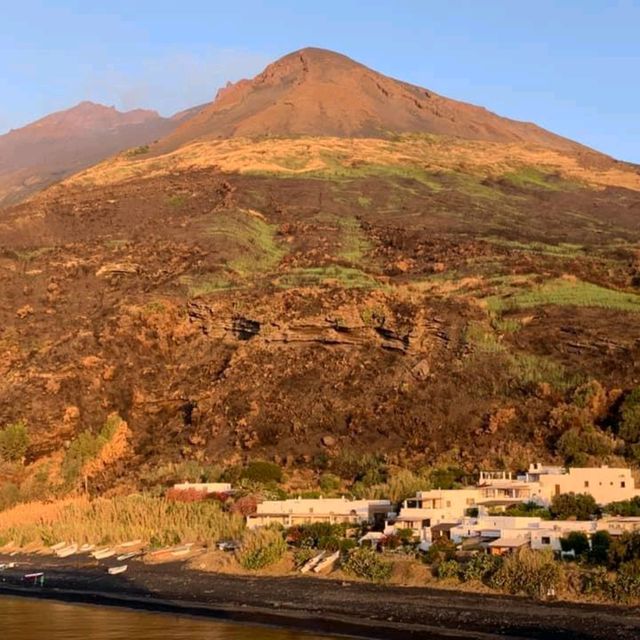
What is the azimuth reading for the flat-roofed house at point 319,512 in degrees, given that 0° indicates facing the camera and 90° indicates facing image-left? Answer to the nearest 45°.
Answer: approximately 0°

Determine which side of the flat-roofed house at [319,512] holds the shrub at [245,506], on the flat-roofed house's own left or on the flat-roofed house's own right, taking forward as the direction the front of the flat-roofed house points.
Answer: on the flat-roofed house's own right

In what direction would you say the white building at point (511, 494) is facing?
toward the camera

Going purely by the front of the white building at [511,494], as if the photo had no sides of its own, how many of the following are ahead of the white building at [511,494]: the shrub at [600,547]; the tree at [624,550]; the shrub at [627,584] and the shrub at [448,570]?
4

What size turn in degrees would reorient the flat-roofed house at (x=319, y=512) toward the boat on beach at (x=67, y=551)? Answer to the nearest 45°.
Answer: approximately 90° to its right

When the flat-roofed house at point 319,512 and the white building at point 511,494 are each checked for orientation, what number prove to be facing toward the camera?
2

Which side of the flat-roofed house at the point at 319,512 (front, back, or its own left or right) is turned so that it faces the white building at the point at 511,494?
left

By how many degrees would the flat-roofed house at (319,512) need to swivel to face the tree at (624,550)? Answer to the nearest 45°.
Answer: approximately 45° to its left

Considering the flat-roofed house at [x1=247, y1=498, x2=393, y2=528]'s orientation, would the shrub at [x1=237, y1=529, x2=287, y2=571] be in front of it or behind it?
in front

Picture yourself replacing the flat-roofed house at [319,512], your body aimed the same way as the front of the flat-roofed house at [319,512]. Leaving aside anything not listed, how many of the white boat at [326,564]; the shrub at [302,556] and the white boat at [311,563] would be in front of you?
3

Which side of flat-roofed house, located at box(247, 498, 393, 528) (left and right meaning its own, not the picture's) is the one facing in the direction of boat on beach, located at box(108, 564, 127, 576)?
right

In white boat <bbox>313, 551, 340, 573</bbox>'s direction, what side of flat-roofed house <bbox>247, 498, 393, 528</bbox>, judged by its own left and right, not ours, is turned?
front

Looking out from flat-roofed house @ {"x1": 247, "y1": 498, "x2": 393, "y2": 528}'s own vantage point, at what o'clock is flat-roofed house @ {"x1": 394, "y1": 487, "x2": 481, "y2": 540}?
flat-roofed house @ {"x1": 394, "y1": 487, "x2": 481, "y2": 540} is roughly at 10 o'clock from flat-roofed house @ {"x1": 247, "y1": 498, "x2": 393, "y2": 528}.

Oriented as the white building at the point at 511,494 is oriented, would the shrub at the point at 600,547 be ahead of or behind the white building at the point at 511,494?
ahead

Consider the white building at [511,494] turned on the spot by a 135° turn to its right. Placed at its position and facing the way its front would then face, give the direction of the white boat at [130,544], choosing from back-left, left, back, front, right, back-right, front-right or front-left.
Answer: front-left

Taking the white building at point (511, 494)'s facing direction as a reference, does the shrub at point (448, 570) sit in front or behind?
in front

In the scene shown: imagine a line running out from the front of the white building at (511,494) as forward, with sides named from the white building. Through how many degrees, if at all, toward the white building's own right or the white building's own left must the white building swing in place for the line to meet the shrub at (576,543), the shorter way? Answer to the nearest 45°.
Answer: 0° — it already faces it
